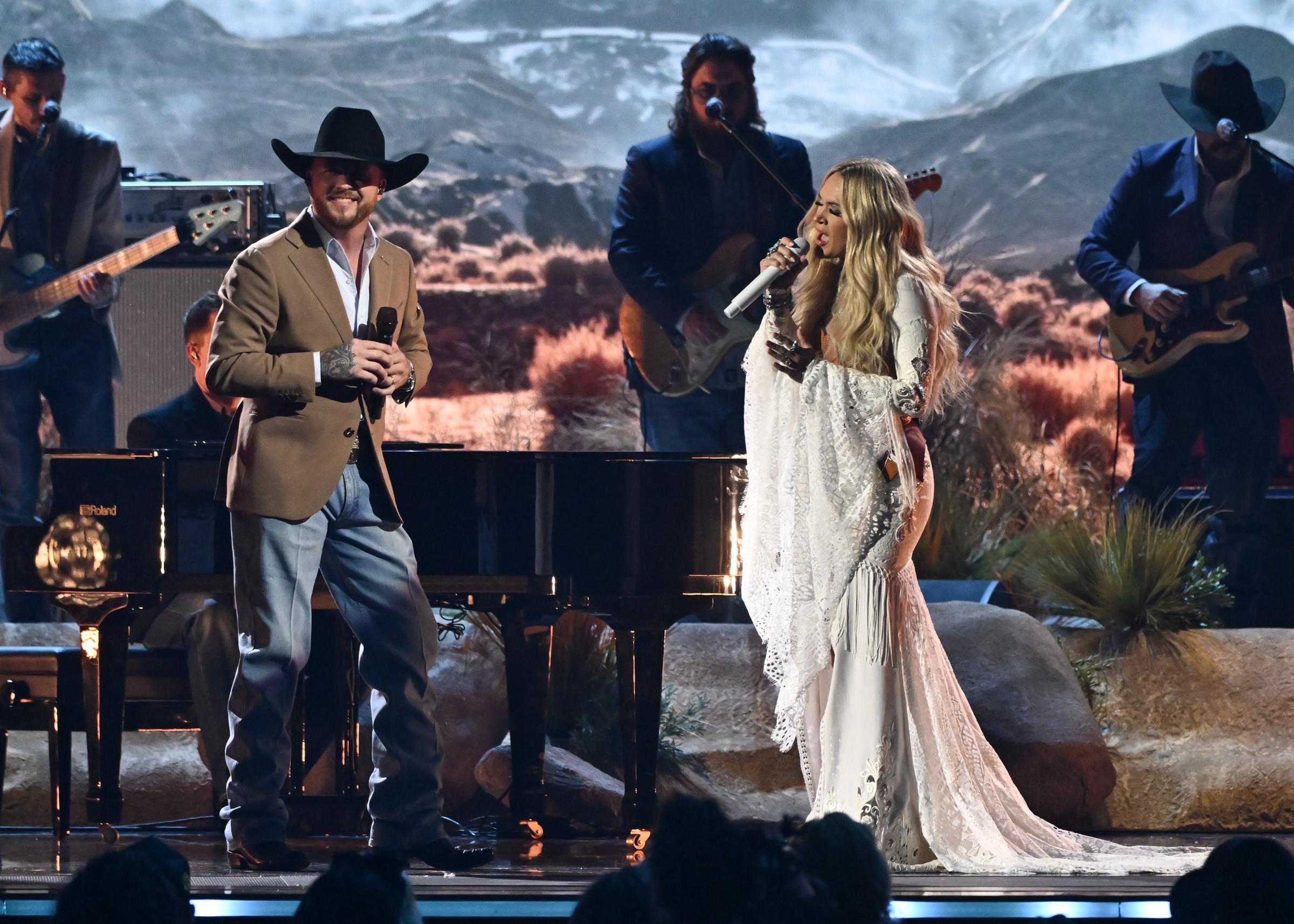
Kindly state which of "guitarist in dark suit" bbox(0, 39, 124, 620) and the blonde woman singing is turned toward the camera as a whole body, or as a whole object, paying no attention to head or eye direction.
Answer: the guitarist in dark suit

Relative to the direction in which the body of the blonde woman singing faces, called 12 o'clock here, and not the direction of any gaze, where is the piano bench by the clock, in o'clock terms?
The piano bench is roughly at 12 o'clock from the blonde woman singing.

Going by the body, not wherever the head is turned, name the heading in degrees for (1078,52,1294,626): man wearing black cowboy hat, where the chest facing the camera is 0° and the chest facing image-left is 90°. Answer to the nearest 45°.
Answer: approximately 0°

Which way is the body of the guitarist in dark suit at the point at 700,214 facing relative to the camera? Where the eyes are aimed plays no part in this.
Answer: toward the camera

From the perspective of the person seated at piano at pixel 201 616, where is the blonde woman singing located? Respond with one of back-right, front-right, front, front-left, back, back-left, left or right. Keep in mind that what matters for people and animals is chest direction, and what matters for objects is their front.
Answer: front

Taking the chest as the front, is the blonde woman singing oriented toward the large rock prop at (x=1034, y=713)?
no

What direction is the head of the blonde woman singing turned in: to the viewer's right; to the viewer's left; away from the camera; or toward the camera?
to the viewer's left

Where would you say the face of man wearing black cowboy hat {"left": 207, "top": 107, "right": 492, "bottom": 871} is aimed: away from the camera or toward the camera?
toward the camera

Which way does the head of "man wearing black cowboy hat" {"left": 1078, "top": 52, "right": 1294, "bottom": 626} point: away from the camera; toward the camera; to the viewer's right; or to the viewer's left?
toward the camera

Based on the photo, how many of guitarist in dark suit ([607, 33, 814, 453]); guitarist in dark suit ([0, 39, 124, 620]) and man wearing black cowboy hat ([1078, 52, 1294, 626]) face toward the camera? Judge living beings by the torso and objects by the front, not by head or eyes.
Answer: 3

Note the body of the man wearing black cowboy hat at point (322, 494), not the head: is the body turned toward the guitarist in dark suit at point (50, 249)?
no

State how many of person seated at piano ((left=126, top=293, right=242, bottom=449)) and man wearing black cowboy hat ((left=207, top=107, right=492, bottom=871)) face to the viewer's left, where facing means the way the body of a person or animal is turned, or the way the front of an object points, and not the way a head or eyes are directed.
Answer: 0

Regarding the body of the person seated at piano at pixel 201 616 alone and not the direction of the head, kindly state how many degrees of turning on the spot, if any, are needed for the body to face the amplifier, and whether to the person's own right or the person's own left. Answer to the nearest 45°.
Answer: approximately 135° to the person's own left

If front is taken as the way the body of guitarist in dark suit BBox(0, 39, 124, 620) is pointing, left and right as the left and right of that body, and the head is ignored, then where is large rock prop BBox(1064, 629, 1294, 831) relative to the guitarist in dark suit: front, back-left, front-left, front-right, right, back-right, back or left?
front-left

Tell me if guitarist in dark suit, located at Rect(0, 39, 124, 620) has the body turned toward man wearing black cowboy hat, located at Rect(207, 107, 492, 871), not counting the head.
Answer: yes

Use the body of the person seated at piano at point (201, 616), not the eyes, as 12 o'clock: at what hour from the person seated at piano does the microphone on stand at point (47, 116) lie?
The microphone on stand is roughly at 7 o'clock from the person seated at piano.

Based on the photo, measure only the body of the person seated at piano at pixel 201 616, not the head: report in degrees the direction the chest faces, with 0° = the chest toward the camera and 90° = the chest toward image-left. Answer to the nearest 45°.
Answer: approximately 315°

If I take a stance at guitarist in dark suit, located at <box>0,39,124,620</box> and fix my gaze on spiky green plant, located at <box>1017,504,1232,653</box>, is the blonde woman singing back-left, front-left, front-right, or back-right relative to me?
front-right

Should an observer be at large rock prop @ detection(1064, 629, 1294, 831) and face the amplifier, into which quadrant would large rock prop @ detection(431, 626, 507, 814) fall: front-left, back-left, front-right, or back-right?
front-left

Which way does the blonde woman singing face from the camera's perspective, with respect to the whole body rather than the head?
to the viewer's left

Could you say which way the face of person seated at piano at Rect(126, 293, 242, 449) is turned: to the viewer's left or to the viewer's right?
to the viewer's right
